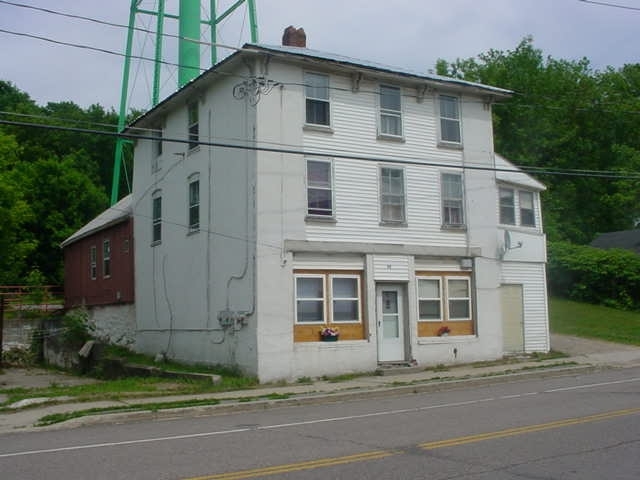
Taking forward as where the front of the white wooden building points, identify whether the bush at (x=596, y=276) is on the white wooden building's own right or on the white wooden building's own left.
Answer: on the white wooden building's own left

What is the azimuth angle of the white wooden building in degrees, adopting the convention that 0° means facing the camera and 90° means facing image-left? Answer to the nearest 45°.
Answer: approximately 315°

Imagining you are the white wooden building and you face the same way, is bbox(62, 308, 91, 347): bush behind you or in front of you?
behind
